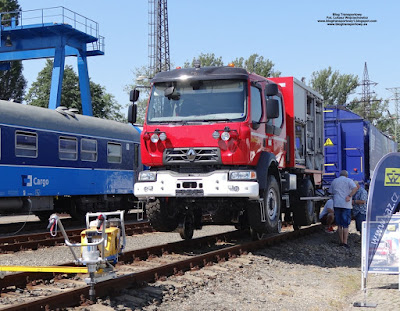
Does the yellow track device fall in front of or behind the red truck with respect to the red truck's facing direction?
in front

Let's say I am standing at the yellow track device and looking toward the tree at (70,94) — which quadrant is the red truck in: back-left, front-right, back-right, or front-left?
front-right

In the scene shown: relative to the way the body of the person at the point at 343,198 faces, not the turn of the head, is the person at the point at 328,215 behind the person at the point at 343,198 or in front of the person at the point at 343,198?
in front

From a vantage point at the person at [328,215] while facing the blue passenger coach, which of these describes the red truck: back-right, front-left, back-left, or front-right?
front-left

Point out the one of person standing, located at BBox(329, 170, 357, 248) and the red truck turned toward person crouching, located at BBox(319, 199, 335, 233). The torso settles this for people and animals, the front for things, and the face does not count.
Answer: person standing, located at BBox(329, 170, 357, 248)

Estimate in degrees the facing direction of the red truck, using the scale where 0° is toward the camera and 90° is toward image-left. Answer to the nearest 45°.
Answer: approximately 45°
